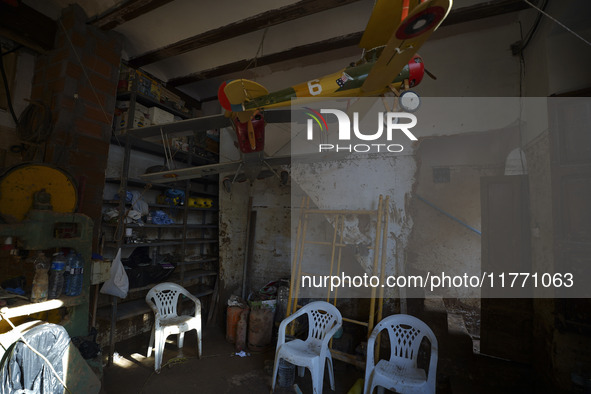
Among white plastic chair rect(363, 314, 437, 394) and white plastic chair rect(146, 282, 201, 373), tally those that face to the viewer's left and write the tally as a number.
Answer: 0

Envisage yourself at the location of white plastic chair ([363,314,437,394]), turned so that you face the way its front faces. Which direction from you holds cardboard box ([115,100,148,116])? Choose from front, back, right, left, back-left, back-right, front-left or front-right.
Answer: right

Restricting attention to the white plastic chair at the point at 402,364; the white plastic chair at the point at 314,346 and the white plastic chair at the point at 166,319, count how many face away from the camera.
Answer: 0

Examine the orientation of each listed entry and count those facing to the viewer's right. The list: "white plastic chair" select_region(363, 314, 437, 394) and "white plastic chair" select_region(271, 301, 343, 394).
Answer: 0

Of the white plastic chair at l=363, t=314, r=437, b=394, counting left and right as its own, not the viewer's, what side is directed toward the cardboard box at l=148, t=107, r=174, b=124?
right

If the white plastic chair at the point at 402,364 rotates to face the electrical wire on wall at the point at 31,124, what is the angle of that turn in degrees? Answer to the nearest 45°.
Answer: approximately 90° to its right

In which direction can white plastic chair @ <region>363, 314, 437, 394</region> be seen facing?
toward the camera

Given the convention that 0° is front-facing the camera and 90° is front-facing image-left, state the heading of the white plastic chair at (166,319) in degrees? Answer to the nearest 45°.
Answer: approximately 315°

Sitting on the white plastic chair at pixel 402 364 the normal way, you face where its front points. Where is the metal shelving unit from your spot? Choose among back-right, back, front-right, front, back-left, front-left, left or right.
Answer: right

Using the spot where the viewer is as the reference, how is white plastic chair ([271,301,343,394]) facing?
facing the viewer and to the left of the viewer

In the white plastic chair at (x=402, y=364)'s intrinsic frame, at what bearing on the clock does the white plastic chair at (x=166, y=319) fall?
the white plastic chair at (x=166, y=319) is roughly at 3 o'clock from the white plastic chair at (x=402, y=364).
